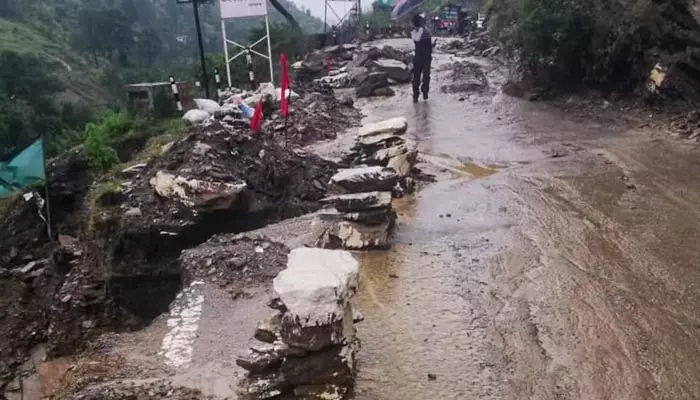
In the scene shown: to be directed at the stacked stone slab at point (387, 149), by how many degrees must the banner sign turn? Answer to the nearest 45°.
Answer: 0° — it already faces it

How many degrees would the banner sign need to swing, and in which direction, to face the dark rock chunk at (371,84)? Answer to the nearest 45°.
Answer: approximately 90° to its left

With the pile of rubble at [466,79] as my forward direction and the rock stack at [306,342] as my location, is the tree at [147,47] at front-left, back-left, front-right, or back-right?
front-left

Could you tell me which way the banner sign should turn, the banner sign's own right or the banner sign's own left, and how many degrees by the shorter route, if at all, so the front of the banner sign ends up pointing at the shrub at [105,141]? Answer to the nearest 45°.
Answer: approximately 45° to the banner sign's own right

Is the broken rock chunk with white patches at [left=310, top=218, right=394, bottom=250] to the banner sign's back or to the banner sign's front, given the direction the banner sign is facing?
to the front

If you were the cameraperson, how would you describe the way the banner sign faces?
facing the viewer

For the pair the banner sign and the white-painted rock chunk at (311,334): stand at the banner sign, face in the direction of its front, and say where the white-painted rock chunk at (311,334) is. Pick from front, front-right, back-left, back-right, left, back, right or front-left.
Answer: front

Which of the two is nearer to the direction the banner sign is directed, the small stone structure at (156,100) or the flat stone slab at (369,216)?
the flat stone slab

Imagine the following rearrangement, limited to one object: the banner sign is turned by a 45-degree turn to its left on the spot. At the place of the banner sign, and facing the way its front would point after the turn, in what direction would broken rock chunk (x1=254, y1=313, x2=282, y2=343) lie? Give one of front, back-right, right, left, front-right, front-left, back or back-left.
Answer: front-right

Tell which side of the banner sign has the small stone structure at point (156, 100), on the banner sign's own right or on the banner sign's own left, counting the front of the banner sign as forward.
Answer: on the banner sign's own right

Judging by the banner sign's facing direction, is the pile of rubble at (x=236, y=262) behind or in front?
in front

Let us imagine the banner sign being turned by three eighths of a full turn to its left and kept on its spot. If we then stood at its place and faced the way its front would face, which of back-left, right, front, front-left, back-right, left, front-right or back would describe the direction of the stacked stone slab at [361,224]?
back-right

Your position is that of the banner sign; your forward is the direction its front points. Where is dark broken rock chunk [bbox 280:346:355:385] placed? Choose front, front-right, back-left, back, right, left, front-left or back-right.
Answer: front

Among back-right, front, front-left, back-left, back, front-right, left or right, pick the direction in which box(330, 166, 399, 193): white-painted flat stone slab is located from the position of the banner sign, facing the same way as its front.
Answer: front

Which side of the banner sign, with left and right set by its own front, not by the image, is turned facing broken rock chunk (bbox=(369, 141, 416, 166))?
front

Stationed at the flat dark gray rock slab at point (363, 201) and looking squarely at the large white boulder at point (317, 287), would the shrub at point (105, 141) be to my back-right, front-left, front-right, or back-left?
back-right

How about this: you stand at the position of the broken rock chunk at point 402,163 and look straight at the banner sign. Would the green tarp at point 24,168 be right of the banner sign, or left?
left

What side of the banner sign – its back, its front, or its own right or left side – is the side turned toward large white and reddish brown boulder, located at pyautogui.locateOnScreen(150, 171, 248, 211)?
front

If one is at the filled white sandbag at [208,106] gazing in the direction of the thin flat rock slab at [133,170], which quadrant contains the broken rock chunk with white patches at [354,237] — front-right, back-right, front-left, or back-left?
front-left

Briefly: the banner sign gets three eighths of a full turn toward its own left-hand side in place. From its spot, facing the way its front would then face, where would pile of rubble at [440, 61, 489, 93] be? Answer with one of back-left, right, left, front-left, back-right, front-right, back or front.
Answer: front-right

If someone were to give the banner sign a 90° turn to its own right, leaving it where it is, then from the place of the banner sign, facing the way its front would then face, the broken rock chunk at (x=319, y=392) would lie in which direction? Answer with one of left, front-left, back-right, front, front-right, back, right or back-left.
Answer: left
